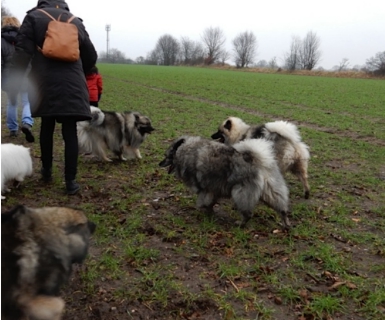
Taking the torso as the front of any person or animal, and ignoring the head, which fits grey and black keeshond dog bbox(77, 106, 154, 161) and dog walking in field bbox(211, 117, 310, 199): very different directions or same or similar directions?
very different directions

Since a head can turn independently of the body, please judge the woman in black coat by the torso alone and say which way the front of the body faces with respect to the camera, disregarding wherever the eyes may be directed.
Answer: away from the camera

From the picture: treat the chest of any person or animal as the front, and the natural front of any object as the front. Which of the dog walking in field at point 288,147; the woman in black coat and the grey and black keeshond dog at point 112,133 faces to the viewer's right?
the grey and black keeshond dog

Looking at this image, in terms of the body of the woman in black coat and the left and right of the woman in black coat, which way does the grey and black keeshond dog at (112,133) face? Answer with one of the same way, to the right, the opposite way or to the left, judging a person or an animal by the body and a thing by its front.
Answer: to the right

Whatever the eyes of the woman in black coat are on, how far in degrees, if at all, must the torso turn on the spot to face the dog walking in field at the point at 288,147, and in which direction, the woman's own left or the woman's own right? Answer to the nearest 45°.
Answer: approximately 90° to the woman's own right

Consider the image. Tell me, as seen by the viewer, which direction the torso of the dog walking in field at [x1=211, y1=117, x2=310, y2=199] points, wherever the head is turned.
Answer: to the viewer's left

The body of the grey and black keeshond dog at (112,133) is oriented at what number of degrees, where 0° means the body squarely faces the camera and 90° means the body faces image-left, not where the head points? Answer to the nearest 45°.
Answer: approximately 270°

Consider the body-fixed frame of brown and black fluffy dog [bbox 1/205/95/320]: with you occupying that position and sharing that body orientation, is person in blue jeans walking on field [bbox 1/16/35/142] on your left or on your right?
on your left

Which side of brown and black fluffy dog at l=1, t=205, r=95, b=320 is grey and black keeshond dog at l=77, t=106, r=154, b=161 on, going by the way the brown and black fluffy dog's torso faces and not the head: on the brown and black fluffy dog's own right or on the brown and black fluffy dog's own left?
on the brown and black fluffy dog's own left
